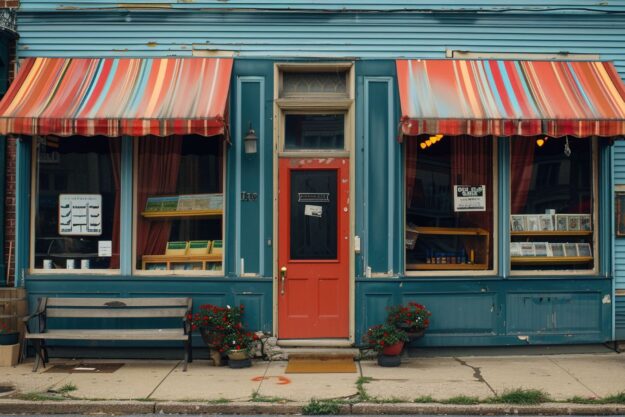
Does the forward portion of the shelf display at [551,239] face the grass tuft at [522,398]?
yes

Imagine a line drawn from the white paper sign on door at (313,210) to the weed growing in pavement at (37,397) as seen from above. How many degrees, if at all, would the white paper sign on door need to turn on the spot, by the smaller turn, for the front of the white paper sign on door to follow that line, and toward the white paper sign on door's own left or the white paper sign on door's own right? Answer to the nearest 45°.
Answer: approximately 45° to the white paper sign on door's own right

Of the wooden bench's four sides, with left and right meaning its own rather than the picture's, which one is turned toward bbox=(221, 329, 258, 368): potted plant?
left

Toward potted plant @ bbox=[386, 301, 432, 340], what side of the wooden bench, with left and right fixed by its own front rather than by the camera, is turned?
left

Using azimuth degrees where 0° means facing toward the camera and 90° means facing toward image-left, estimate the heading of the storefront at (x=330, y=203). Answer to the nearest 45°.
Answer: approximately 0°

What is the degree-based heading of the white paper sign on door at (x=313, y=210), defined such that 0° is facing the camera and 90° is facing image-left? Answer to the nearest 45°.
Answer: approximately 0°
